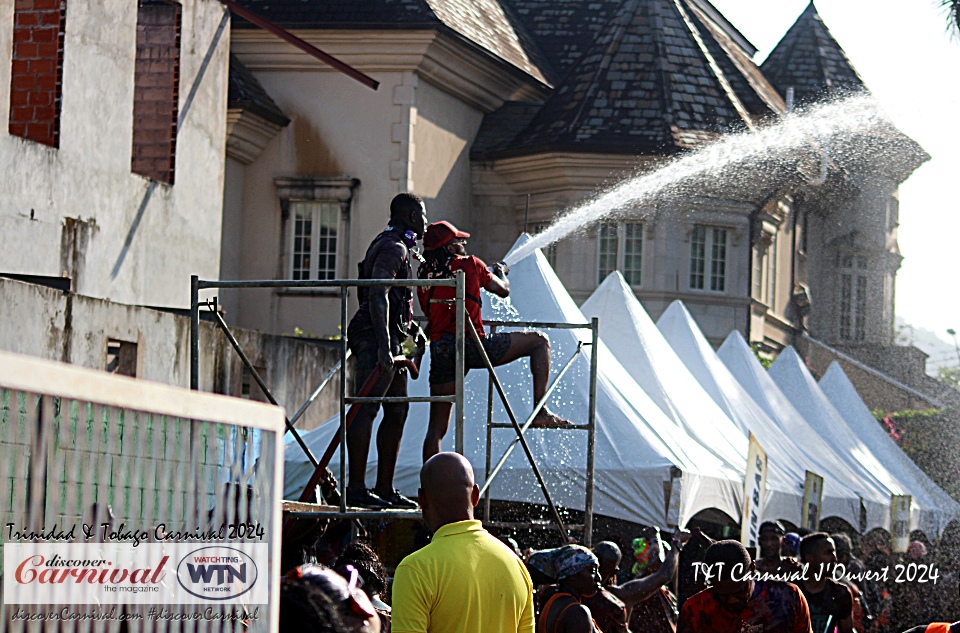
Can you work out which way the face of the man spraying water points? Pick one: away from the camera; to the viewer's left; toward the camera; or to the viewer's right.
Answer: to the viewer's right

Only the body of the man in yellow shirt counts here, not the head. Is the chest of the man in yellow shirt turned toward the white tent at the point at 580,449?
yes

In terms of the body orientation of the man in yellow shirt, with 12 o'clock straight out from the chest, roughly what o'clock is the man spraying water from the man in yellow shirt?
The man spraying water is roughly at 12 o'clock from the man in yellow shirt.

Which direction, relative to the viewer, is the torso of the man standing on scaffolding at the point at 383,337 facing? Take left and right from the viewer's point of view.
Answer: facing to the right of the viewer

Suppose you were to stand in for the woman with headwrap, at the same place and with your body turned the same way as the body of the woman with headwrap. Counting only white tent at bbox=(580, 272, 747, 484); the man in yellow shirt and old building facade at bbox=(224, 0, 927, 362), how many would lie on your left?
2

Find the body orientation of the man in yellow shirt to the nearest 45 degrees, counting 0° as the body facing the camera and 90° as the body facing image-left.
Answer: approximately 180°

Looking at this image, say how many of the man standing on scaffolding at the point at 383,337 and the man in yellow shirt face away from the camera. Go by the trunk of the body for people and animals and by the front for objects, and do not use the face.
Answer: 1

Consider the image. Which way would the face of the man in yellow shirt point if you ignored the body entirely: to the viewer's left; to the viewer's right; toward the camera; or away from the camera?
away from the camera

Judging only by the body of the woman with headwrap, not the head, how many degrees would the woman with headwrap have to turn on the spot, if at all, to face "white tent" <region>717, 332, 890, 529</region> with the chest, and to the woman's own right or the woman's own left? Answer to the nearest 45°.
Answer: approximately 90° to the woman's own left

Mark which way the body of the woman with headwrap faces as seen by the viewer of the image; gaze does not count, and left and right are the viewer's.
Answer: facing to the right of the viewer

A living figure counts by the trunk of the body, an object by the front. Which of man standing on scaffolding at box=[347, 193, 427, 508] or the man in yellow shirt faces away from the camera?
the man in yellow shirt

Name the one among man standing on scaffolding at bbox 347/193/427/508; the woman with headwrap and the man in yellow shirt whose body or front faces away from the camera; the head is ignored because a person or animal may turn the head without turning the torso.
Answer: the man in yellow shirt
